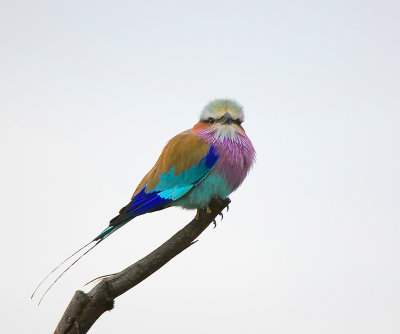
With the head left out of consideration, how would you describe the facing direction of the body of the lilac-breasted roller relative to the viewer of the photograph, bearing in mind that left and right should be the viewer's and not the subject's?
facing the viewer and to the right of the viewer
